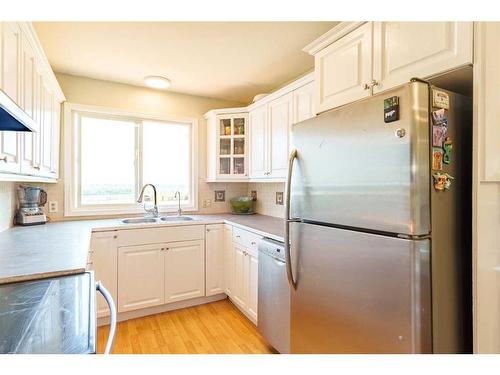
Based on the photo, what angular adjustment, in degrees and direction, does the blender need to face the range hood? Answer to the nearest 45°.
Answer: approximately 45° to its right

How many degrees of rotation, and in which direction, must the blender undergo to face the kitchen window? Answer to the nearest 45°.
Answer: approximately 45° to its left

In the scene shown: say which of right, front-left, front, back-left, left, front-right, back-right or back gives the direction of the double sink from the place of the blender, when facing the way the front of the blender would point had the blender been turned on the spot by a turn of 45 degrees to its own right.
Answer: left

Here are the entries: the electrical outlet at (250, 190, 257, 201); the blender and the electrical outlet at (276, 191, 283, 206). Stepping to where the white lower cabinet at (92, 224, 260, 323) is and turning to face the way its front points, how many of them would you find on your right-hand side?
1

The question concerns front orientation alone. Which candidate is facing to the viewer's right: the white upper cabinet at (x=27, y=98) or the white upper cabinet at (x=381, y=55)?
the white upper cabinet at (x=27, y=98)

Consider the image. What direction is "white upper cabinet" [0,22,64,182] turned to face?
to the viewer's right

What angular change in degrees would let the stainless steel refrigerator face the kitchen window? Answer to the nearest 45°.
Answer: approximately 45° to its right

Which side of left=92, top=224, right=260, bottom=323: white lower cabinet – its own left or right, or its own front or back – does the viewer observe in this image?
front

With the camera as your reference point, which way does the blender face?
facing the viewer and to the right of the viewer

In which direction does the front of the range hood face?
to the viewer's right
